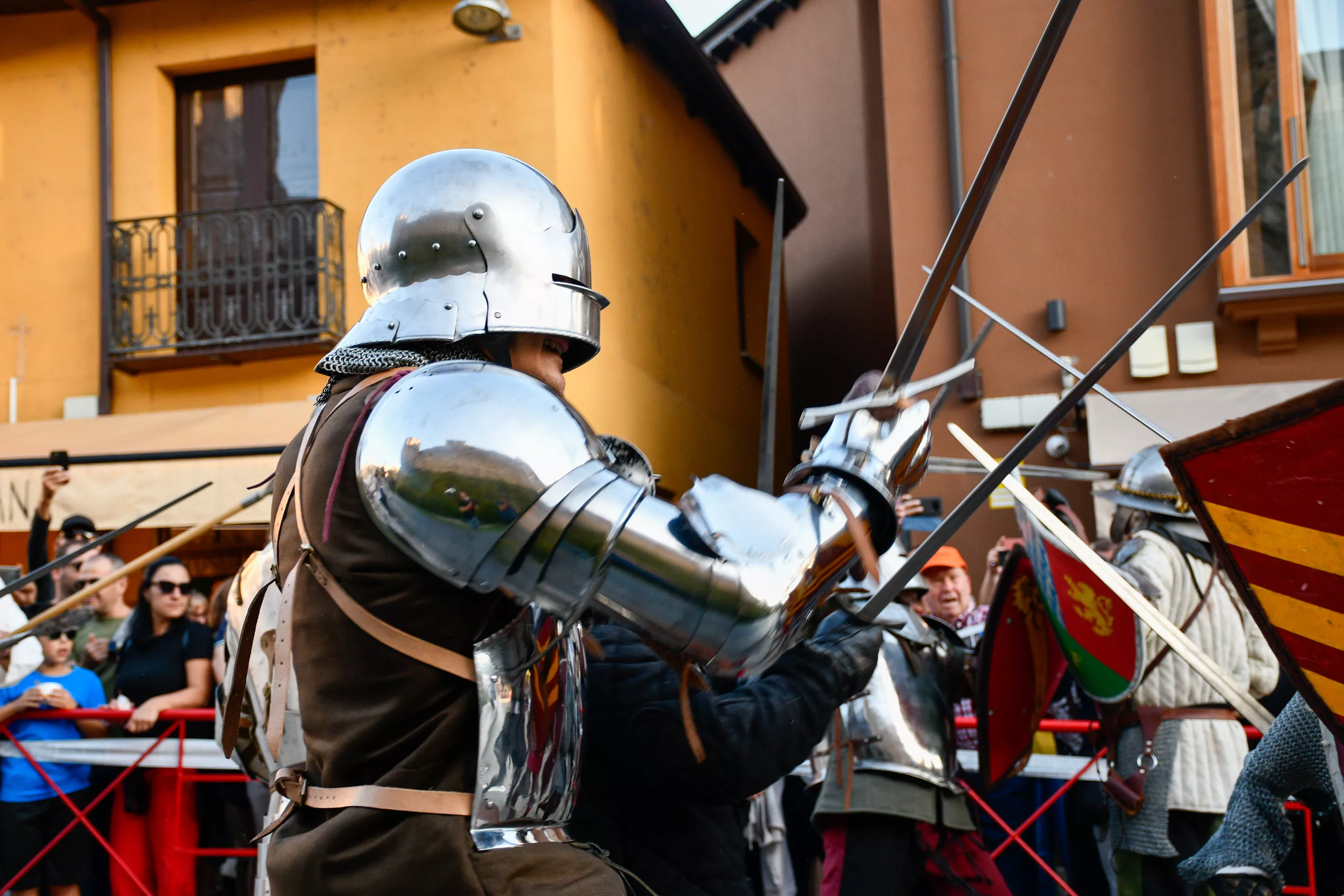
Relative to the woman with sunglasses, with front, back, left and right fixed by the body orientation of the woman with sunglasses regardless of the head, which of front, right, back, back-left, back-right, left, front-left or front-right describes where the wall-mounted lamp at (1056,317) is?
left

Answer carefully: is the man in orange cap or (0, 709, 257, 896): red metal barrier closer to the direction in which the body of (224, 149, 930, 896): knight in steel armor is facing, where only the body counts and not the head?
the man in orange cap

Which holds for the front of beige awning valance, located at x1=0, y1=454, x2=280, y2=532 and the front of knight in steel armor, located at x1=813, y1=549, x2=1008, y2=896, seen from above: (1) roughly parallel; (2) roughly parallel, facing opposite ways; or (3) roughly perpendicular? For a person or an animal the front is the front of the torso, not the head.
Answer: roughly parallel

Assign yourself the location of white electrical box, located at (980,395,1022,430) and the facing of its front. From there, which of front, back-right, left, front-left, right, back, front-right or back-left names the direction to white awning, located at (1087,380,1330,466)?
left

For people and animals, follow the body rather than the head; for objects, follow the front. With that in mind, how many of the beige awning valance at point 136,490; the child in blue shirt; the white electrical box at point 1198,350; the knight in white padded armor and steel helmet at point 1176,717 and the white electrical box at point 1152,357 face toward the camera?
4

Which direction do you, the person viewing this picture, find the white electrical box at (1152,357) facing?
facing the viewer

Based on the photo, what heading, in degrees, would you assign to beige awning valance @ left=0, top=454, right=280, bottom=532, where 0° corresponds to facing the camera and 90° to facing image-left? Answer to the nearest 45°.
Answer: approximately 0°

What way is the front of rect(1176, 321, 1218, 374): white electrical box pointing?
toward the camera

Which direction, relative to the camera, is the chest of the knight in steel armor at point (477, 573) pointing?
to the viewer's right

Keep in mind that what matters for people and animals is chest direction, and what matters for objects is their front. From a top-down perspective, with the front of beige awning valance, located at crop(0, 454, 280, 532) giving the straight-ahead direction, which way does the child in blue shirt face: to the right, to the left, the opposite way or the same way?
the same way

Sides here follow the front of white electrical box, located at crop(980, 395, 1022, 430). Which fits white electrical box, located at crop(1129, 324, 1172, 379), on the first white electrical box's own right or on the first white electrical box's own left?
on the first white electrical box's own left

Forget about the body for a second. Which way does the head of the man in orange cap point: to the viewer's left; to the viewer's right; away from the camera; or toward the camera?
toward the camera

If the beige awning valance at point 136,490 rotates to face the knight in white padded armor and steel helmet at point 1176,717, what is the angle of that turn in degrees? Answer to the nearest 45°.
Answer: approximately 45° to its left

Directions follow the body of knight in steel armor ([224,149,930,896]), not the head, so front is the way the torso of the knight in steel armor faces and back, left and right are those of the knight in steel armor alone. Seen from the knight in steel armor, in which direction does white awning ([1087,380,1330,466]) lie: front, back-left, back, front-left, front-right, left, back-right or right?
front-left

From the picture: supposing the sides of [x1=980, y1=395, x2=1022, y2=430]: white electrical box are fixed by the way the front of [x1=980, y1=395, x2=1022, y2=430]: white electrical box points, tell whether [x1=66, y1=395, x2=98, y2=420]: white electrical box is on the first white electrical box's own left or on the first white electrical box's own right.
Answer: on the first white electrical box's own right

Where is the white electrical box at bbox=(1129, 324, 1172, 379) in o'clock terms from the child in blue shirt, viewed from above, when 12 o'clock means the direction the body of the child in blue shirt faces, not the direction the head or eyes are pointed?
The white electrical box is roughly at 9 o'clock from the child in blue shirt.

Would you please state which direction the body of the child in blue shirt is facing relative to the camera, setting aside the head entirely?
toward the camera
